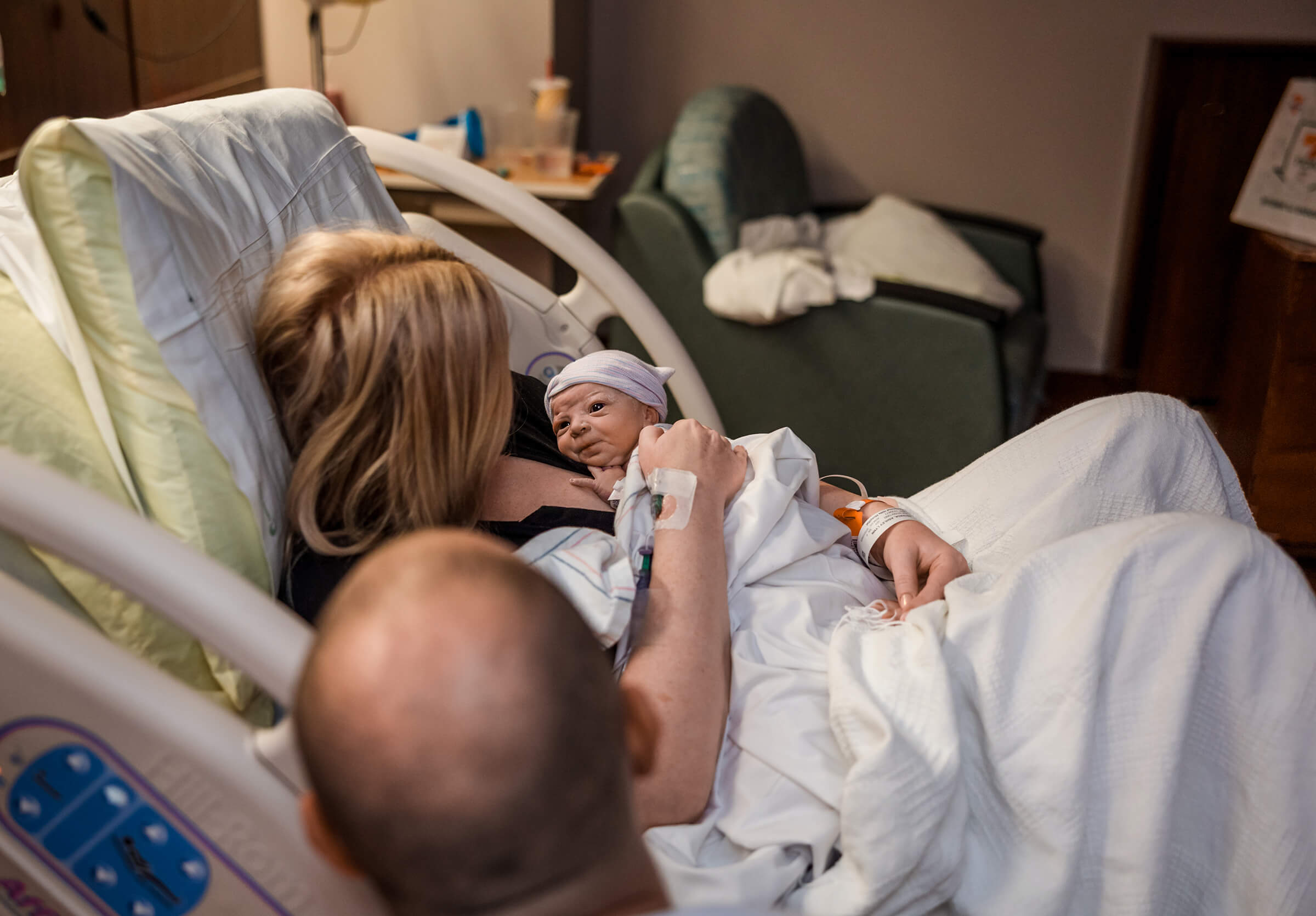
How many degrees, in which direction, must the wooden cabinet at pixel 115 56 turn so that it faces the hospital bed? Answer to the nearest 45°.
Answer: approximately 45° to its right

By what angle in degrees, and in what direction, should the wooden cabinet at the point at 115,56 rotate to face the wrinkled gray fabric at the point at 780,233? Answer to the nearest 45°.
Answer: approximately 45° to its left

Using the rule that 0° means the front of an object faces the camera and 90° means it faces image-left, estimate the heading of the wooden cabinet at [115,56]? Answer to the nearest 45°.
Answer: approximately 315°

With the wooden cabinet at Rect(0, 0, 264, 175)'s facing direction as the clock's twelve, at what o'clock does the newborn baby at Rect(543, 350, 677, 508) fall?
The newborn baby is roughly at 1 o'clock from the wooden cabinet.

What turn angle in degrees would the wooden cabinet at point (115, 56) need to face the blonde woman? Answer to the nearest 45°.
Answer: approximately 45° to its right

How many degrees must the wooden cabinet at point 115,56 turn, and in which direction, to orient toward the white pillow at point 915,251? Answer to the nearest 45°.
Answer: approximately 45° to its left

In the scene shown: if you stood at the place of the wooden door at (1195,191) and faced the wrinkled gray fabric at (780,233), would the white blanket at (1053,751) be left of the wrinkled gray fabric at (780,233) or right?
left
